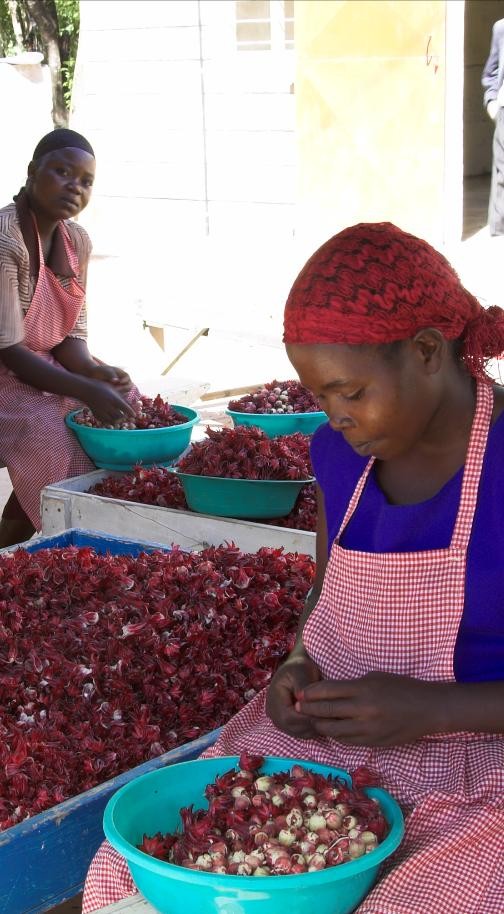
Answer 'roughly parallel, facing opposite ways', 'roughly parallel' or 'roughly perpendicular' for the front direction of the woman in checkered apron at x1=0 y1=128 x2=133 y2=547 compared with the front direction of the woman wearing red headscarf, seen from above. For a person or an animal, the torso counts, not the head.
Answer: roughly perpendicular

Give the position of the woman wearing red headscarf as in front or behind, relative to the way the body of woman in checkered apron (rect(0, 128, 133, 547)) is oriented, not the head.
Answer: in front

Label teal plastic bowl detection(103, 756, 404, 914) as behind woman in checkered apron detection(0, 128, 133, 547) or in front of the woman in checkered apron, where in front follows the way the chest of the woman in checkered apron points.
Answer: in front

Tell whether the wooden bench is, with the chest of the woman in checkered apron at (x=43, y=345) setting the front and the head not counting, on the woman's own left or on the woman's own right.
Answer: on the woman's own left

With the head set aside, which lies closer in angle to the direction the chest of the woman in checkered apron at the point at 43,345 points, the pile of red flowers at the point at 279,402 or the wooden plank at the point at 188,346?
the pile of red flowers

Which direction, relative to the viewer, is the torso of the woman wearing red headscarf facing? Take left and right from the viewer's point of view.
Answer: facing the viewer and to the left of the viewer

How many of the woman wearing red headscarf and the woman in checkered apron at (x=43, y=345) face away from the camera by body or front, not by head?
0

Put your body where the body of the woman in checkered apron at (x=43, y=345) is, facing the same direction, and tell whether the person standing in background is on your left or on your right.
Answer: on your left

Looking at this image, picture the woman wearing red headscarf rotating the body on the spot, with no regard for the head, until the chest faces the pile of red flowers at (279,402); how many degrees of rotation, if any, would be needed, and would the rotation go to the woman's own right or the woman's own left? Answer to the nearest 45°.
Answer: approximately 135° to the woman's own right

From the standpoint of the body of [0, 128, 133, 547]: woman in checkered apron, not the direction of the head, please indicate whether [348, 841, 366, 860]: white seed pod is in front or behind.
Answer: in front

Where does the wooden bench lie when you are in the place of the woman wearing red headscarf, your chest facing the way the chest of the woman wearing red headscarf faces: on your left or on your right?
on your right

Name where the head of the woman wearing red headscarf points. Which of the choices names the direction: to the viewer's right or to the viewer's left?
to the viewer's left
